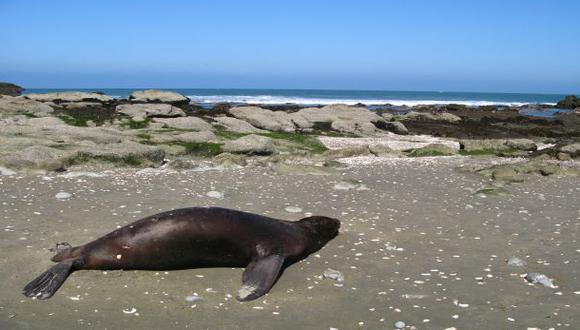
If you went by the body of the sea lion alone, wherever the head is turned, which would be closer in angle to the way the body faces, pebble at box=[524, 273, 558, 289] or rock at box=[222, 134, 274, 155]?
the pebble

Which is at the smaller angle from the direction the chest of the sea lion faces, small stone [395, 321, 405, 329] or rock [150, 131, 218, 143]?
the small stone

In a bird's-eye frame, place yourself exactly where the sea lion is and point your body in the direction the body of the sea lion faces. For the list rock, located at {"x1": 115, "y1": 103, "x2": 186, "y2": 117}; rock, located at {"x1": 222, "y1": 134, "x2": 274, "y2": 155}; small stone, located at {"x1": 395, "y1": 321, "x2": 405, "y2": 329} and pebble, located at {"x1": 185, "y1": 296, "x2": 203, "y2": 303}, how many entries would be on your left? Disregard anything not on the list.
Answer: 2

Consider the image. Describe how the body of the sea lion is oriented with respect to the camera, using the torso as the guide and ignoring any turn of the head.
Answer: to the viewer's right

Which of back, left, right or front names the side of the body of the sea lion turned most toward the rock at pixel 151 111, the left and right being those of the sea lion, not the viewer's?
left

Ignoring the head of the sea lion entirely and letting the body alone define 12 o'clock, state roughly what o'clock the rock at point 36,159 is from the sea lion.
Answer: The rock is roughly at 8 o'clock from the sea lion.

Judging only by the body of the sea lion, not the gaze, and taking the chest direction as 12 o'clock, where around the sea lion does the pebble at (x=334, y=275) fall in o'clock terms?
The pebble is roughly at 1 o'clock from the sea lion.

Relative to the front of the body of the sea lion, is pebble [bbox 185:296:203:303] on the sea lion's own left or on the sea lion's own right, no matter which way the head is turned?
on the sea lion's own right

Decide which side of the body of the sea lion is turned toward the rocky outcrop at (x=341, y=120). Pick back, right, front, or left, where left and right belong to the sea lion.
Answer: left

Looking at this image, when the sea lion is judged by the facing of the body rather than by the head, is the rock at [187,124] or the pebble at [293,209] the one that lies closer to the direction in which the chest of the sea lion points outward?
the pebble

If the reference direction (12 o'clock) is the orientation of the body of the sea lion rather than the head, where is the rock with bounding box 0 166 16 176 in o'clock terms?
The rock is roughly at 8 o'clock from the sea lion.

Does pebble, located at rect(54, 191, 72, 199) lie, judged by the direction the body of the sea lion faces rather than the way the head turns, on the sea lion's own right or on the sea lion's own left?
on the sea lion's own left
